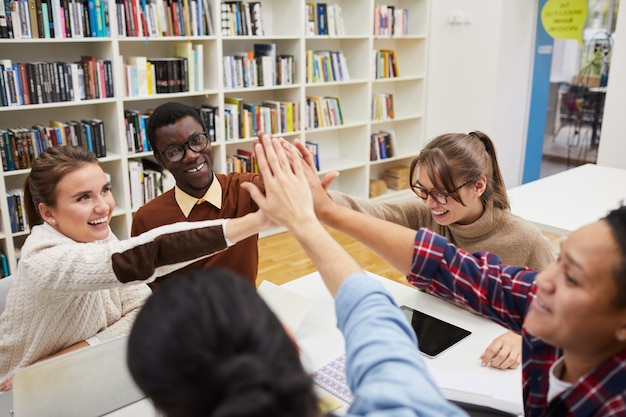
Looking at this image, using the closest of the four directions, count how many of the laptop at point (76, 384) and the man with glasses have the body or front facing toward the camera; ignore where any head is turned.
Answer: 1

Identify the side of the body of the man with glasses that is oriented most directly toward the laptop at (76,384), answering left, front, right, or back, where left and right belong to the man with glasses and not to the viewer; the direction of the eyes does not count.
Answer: front

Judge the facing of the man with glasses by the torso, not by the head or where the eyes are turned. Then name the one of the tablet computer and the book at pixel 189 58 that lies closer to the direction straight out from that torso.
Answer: the tablet computer

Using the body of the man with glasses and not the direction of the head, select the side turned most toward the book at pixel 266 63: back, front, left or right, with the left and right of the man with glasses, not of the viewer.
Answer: back

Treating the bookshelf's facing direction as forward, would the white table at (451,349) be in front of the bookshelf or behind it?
in front

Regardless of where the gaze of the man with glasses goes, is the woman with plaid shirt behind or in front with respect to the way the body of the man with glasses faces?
in front

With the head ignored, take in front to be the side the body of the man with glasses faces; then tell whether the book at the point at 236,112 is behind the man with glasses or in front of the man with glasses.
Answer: behind

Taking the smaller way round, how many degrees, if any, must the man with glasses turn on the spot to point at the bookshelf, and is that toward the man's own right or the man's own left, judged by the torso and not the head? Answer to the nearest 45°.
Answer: approximately 180°

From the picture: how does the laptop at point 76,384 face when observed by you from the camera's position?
facing away from the viewer and to the left of the viewer
